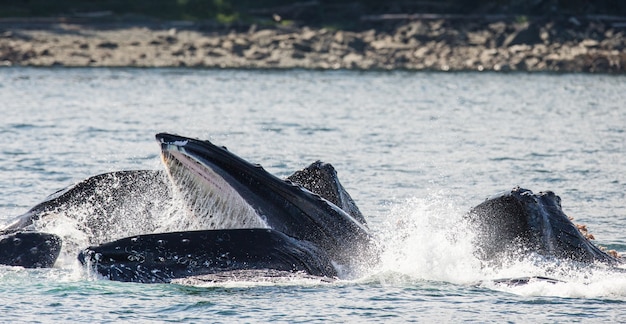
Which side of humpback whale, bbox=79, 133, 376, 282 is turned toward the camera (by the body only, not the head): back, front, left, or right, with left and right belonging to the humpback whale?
left

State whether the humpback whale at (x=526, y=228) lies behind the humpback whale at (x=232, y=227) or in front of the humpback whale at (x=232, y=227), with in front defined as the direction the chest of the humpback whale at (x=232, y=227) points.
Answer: behind
